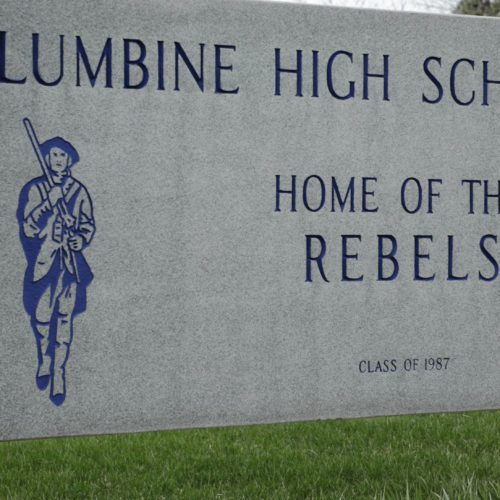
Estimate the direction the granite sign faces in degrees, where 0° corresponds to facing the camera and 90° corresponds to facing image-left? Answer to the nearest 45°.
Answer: approximately 315°
